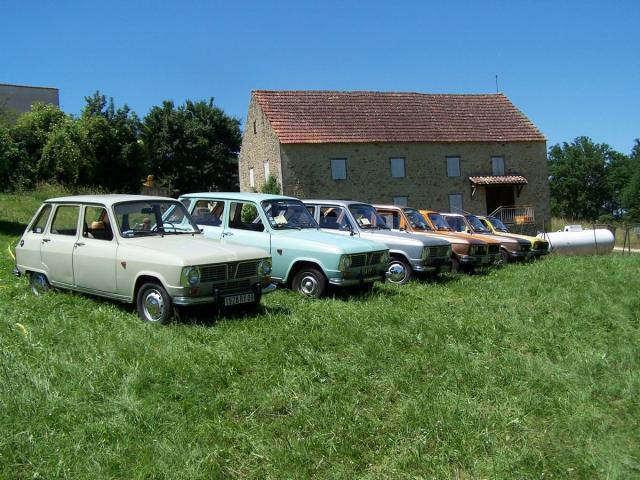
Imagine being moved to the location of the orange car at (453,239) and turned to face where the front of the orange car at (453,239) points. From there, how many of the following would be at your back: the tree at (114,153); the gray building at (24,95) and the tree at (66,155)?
3

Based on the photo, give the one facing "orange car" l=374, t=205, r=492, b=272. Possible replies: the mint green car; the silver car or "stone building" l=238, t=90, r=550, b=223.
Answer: the stone building

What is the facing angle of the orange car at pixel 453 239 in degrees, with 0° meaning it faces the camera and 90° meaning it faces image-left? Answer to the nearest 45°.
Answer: approximately 315°

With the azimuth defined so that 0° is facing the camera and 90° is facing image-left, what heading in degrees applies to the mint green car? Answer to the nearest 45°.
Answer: approximately 315°

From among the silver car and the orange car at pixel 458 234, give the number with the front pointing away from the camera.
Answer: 0

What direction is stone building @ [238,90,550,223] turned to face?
toward the camera

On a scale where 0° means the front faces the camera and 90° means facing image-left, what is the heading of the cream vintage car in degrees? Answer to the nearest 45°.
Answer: approximately 315°

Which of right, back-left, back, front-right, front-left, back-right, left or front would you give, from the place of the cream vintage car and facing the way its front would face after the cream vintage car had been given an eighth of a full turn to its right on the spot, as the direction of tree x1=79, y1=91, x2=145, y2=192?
back

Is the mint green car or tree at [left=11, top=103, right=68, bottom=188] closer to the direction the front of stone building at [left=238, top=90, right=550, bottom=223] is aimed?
the mint green car

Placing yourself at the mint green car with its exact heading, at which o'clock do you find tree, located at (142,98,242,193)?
The tree is roughly at 7 o'clock from the mint green car.

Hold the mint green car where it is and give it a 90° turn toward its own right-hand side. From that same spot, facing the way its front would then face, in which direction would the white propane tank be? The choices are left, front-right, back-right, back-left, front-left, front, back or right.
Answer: back

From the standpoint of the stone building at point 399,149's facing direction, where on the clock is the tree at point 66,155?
The tree is roughly at 2 o'clock from the stone building.

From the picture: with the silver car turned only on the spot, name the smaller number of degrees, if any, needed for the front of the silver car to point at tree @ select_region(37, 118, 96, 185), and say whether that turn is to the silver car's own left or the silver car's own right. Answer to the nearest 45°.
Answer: approximately 180°
